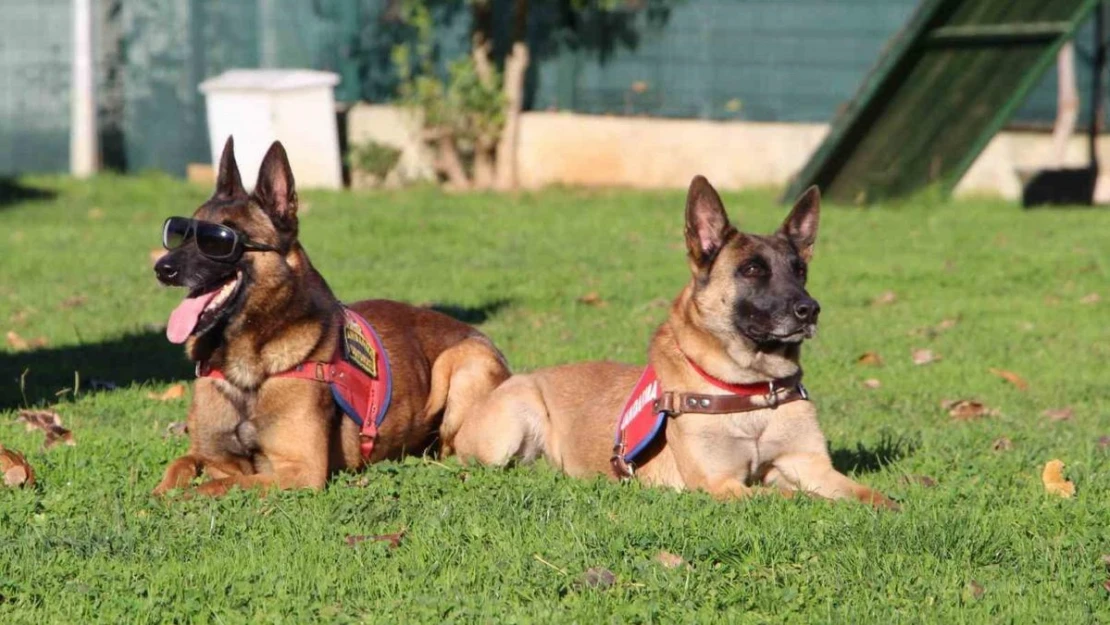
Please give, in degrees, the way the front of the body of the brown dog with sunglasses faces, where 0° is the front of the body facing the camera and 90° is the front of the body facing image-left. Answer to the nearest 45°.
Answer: approximately 45°

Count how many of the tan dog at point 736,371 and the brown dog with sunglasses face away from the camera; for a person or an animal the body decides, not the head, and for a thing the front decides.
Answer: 0

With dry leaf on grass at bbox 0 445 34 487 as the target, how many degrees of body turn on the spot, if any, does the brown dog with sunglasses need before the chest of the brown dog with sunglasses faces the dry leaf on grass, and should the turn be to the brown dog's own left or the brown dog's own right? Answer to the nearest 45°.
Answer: approximately 45° to the brown dog's own right

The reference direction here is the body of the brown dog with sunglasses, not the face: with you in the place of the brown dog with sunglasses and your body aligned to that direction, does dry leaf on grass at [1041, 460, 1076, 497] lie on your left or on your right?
on your left

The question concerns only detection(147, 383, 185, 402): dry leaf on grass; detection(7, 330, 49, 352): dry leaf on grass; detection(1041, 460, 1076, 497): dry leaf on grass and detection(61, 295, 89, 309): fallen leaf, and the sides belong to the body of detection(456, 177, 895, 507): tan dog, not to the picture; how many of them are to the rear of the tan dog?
3

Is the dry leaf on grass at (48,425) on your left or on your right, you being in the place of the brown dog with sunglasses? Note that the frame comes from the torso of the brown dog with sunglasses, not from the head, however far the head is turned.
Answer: on your right

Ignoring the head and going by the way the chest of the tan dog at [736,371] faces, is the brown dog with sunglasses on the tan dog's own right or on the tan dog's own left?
on the tan dog's own right

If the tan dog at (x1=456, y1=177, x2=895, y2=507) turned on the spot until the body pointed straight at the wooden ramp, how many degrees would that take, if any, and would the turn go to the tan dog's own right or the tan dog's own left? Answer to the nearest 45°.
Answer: approximately 135° to the tan dog's own left

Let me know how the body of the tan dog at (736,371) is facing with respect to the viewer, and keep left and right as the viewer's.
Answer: facing the viewer and to the right of the viewer

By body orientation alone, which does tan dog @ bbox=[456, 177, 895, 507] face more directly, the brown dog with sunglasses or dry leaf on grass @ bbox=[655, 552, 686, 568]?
the dry leaf on grass

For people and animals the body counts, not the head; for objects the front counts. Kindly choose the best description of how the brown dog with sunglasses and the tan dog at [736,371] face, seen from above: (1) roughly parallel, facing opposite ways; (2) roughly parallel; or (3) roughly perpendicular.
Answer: roughly perpendicular

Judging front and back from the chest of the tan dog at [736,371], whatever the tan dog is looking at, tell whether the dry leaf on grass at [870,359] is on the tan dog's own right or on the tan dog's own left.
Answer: on the tan dog's own left

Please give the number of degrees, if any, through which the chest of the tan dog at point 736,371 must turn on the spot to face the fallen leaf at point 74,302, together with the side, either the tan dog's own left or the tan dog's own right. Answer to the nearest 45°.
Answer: approximately 180°
